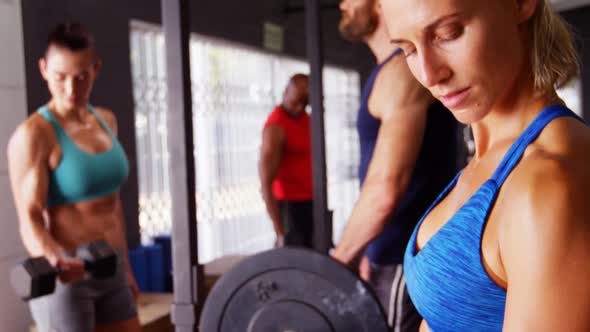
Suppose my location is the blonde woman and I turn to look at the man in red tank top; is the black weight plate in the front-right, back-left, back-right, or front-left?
front-left

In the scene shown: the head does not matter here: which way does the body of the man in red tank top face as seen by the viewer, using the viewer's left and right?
facing the viewer and to the right of the viewer

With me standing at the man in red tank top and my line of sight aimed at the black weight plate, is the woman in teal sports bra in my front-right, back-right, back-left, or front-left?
front-right

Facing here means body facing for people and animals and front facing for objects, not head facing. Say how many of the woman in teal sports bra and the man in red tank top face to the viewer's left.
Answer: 0

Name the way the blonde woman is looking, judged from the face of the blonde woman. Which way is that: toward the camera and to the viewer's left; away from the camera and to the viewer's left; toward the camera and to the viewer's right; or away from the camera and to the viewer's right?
toward the camera and to the viewer's left

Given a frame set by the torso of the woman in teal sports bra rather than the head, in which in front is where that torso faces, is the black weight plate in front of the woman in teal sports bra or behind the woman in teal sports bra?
in front

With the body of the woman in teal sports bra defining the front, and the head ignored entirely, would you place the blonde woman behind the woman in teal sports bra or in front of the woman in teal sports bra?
in front

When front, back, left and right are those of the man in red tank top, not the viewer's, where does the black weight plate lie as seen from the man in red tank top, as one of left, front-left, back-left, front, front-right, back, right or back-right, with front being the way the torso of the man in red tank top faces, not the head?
front-right

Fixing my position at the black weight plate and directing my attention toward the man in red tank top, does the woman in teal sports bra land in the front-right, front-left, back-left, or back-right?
front-left

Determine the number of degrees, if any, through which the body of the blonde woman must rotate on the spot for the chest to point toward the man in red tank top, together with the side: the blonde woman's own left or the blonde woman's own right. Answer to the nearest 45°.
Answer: approximately 135° to the blonde woman's own right

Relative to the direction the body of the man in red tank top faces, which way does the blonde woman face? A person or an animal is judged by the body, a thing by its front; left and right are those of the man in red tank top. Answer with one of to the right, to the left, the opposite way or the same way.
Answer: to the right

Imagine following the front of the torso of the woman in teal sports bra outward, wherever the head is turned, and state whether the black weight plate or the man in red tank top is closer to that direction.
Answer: the black weight plate

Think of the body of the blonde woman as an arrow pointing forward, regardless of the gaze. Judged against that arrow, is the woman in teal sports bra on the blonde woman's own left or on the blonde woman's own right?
on the blonde woman's own right

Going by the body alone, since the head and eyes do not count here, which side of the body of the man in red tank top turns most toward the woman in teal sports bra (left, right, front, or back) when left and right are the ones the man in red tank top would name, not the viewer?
right
